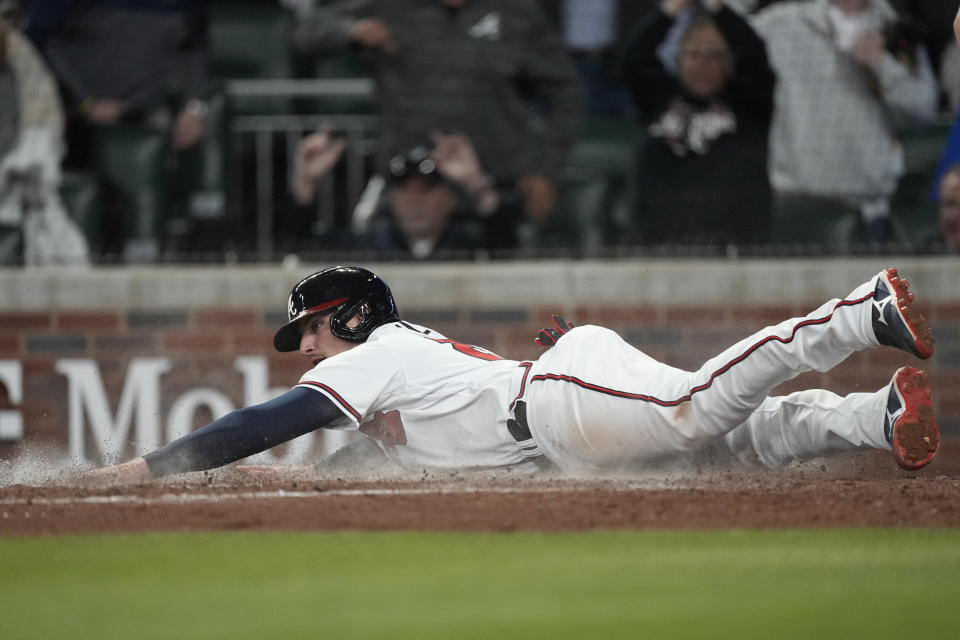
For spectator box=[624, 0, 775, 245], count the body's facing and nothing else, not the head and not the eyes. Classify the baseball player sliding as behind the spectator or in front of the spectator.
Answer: in front

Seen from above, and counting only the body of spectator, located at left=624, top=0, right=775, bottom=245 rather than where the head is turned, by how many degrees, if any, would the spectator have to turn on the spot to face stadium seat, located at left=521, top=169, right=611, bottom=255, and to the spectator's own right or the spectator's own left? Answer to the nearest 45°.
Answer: approximately 90° to the spectator's own right

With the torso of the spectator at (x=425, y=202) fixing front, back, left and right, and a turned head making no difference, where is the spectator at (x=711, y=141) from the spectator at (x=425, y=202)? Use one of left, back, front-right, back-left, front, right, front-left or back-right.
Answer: left

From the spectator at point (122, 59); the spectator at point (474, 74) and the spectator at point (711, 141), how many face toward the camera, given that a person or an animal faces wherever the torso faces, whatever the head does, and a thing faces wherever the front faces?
3

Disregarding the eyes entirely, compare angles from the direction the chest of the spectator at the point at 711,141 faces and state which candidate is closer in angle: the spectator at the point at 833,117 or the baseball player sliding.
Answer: the baseball player sliding

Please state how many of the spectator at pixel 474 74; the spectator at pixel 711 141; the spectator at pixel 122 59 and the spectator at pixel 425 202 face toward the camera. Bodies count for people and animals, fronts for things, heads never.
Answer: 4

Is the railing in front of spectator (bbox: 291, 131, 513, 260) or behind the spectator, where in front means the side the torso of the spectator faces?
behind

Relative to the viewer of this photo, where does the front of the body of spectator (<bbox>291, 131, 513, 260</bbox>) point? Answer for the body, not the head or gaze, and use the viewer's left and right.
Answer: facing the viewer

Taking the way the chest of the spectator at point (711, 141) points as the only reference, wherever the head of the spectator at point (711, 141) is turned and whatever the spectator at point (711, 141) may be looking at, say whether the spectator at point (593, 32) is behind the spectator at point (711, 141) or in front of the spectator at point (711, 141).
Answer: behind

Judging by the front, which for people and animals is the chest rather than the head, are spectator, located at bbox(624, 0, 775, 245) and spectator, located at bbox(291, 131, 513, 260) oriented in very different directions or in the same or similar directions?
same or similar directions

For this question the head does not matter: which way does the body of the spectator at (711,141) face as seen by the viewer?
toward the camera

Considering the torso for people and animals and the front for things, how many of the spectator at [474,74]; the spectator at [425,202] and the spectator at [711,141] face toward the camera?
3

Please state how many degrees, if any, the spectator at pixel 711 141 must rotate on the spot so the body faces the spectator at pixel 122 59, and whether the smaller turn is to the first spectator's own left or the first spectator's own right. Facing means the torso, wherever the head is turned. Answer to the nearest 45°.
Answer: approximately 90° to the first spectator's own right

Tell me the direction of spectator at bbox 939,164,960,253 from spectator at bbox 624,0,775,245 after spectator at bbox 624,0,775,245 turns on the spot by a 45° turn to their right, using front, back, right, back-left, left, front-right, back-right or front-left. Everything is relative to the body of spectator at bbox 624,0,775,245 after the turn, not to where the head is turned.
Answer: back-left
